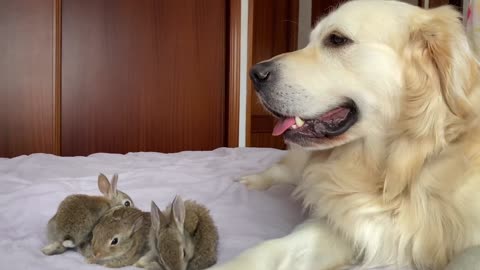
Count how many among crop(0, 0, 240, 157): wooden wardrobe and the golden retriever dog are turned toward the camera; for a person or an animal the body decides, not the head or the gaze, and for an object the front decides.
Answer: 1

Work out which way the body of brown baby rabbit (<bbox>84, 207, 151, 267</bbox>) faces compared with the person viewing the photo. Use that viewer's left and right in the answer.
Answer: facing the viewer and to the left of the viewer

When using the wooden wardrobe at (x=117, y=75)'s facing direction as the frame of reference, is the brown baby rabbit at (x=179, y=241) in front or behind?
in front

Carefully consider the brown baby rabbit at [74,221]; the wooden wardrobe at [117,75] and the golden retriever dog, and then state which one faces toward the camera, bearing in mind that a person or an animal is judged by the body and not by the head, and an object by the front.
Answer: the wooden wardrobe

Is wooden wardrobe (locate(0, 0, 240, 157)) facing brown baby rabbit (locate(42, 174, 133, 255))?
yes

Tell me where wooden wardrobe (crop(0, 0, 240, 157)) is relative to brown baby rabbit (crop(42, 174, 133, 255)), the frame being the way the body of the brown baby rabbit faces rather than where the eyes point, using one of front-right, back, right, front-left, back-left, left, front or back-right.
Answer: front-left

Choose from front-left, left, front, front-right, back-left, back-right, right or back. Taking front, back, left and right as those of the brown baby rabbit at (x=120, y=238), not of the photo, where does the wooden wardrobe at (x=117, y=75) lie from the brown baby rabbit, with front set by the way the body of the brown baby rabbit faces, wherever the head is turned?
back-right

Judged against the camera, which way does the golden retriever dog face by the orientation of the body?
to the viewer's left

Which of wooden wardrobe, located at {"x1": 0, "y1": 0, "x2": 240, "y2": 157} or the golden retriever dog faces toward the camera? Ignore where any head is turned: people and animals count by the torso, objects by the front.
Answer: the wooden wardrobe

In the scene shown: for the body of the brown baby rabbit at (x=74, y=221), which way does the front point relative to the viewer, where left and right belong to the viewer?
facing away from the viewer and to the right of the viewer

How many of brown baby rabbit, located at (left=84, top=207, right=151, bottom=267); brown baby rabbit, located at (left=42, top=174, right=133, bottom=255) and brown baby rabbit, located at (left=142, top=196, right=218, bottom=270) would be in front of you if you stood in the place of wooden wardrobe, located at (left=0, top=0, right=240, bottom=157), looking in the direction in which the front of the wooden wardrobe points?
3

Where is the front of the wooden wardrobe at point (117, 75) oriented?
toward the camera

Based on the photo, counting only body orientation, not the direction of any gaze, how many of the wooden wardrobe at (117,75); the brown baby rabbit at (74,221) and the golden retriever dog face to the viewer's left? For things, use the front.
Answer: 1
